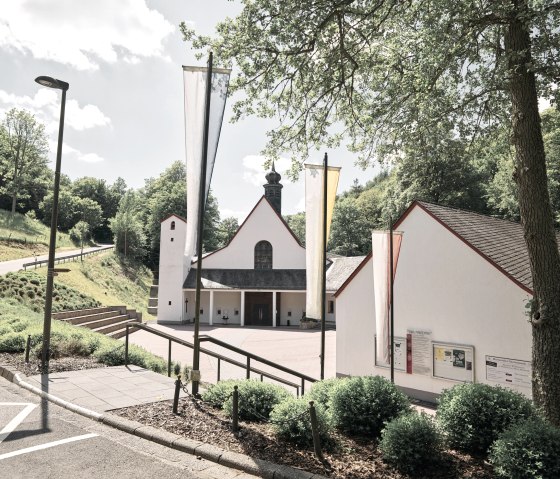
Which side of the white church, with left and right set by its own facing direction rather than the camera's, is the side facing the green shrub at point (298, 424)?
front

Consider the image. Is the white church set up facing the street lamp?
yes

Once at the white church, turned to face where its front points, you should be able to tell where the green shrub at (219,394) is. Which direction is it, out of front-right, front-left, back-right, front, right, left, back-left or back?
front

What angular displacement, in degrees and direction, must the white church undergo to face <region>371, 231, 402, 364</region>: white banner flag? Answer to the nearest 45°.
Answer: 0° — it already faces it

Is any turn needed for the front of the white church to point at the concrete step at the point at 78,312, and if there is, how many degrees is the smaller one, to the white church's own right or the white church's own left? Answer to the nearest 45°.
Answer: approximately 45° to the white church's own right

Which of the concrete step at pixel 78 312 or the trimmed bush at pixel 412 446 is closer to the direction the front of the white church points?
the trimmed bush

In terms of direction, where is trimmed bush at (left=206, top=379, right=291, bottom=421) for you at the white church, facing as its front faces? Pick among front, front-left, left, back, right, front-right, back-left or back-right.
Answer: front

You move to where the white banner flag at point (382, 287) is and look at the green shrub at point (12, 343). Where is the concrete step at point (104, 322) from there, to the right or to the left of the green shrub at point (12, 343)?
right

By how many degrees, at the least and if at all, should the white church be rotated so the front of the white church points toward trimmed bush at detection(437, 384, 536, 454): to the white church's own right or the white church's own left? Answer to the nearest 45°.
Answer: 0° — it already faces it

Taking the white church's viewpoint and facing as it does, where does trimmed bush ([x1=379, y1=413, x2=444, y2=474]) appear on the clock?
The trimmed bush is roughly at 12 o'clock from the white church.

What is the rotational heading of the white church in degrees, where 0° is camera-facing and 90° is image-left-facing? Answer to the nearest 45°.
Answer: approximately 0°

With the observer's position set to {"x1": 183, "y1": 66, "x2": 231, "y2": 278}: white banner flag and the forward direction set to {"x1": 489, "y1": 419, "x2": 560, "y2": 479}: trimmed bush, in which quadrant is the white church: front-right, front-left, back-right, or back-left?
back-left

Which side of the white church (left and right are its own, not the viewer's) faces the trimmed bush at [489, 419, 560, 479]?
front

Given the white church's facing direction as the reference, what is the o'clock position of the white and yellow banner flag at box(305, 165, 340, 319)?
The white and yellow banner flag is roughly at 12 o'clock from the white church.

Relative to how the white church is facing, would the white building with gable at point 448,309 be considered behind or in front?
in front

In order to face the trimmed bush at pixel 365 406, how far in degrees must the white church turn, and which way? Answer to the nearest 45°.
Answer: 0° — it already faces it
